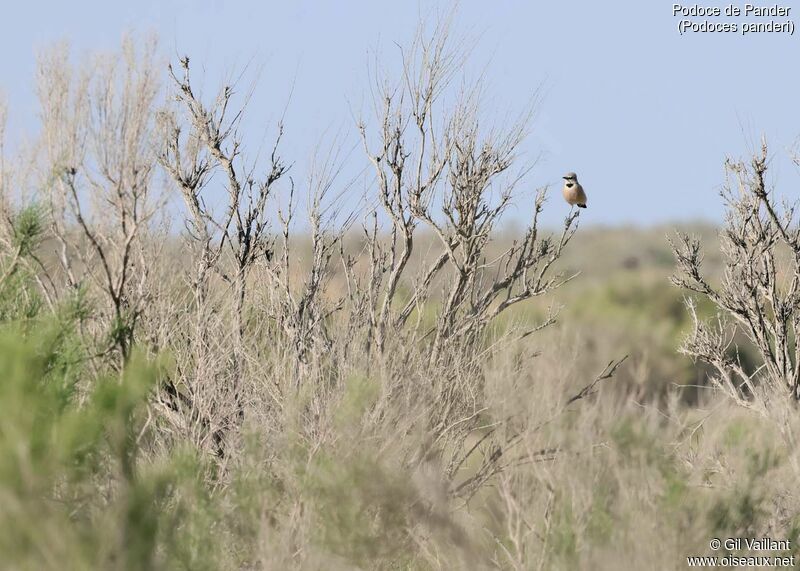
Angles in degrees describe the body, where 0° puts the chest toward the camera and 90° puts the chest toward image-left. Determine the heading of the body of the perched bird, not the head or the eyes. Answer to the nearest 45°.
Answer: approximately 45°

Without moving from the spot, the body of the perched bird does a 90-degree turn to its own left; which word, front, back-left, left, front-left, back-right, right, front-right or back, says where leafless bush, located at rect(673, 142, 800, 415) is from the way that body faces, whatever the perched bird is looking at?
front-left
